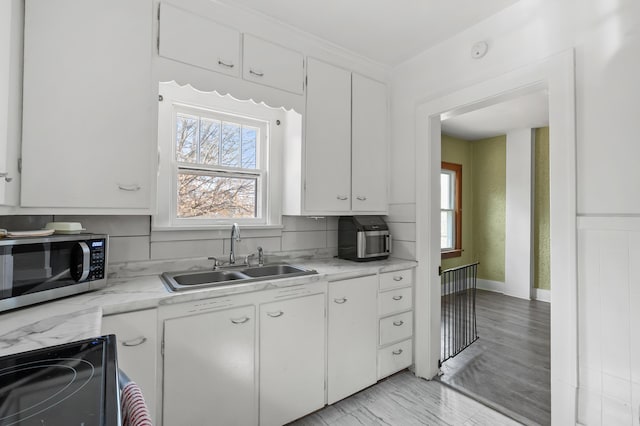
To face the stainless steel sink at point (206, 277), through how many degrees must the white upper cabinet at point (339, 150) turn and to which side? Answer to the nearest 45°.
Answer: approximately 90° to its right

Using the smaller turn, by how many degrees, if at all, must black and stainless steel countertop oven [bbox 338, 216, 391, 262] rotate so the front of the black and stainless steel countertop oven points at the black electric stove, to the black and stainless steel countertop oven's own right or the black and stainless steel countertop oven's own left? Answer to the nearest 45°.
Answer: approximately 45° to the black and stainless steel countertop oven's own right

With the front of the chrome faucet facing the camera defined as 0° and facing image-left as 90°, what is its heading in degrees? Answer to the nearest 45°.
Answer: approximately 315°

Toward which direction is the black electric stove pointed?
to the viewer's right

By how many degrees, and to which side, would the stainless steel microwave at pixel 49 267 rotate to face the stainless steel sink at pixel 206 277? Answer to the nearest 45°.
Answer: approximately 45° to its left

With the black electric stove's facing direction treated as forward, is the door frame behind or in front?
in front

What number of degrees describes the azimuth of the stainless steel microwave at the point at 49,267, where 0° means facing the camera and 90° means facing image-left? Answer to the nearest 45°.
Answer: approximately 315°

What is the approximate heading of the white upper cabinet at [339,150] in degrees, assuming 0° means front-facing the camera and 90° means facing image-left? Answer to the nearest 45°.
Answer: approximately 315°

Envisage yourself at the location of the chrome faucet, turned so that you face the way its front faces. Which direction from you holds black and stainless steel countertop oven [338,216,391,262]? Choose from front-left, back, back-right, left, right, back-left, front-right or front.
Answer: front-left

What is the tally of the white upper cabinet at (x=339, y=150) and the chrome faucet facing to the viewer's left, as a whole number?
0
